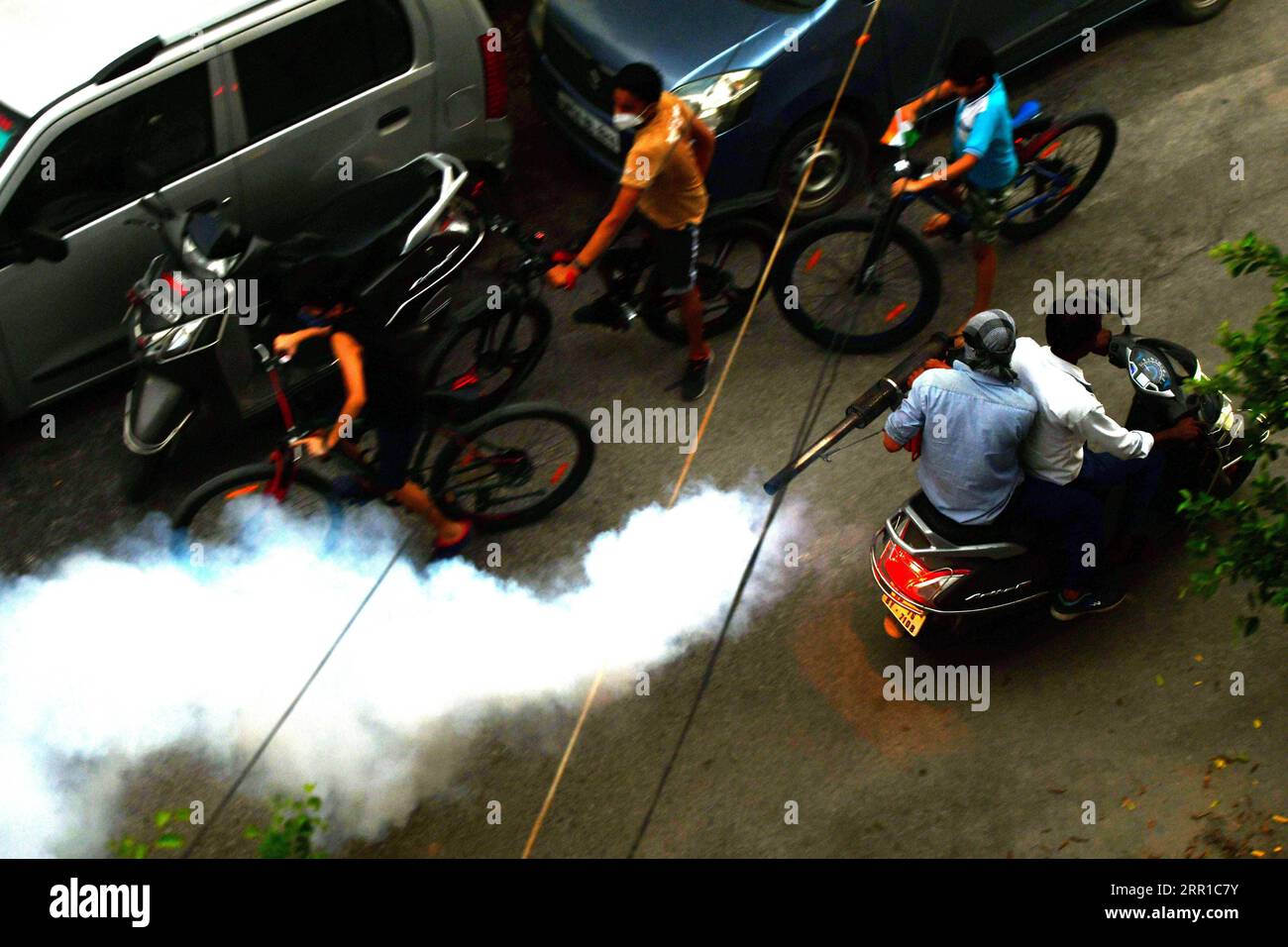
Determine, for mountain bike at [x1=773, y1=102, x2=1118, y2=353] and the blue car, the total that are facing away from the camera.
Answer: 0

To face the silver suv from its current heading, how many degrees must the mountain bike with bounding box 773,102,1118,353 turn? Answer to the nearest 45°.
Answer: approximately 45° to its right

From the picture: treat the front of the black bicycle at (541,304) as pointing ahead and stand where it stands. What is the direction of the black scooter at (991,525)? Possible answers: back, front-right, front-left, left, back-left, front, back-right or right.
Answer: left

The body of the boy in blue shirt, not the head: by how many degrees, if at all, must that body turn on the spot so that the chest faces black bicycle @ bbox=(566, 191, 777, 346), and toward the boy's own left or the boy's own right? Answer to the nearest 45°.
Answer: approximately 45° to the boy's own right

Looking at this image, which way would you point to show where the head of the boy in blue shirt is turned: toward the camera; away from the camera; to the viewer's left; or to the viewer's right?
to the viewer's left

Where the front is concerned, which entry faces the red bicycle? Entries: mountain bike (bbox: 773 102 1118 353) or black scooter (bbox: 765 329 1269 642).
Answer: the mountain bike

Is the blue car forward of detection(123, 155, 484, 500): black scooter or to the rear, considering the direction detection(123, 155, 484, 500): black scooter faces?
to the rear

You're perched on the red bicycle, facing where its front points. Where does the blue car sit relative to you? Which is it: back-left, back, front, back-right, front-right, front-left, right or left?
back

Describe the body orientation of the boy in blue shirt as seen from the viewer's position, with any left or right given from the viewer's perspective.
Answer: facing the viewer and to the left of the viewer

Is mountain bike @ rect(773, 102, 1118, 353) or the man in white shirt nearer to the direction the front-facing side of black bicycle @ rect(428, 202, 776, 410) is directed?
the man in white shirt

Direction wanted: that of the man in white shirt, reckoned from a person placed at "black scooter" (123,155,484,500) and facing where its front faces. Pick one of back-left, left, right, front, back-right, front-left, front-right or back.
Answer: left

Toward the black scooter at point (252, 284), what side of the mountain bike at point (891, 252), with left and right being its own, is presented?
front

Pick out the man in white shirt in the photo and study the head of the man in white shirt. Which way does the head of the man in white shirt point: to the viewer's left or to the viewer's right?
to the viewer's right

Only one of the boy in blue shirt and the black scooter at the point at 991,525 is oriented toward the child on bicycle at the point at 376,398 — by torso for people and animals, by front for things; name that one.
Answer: the boy in blue shirt

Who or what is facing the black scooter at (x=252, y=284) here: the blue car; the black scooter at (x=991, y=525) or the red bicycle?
the blue car

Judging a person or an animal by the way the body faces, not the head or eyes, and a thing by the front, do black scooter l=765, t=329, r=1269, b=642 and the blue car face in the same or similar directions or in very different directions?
very different directions

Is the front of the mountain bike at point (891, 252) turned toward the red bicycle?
yes

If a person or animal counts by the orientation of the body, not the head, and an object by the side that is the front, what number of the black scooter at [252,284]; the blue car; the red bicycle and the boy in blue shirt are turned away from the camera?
0

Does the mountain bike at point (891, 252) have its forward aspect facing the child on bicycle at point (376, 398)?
yes
